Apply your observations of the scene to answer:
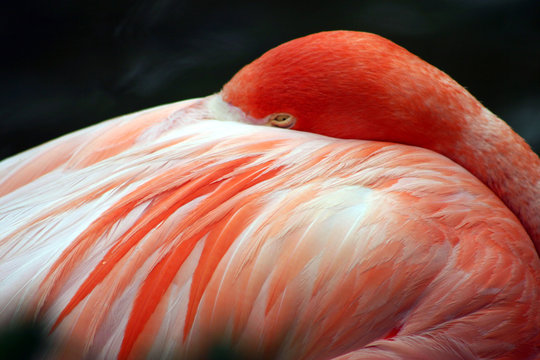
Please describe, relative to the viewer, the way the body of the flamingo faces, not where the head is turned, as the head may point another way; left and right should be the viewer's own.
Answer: facing to the right of the viewer
